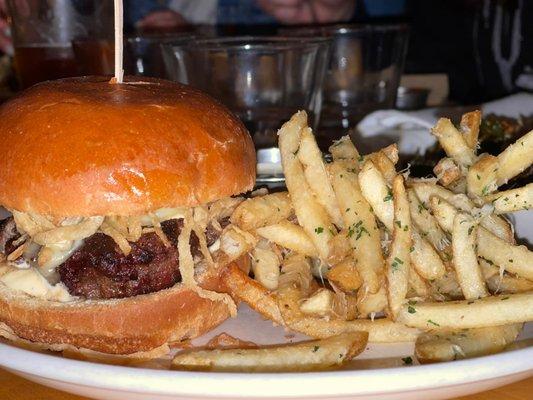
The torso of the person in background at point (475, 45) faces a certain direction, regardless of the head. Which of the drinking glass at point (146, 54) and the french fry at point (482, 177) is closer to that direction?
the french fry

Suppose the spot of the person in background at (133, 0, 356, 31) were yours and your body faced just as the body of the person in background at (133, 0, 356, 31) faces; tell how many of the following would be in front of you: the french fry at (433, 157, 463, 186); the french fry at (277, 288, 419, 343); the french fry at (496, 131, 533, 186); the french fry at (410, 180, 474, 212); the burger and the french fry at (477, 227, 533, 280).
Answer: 6

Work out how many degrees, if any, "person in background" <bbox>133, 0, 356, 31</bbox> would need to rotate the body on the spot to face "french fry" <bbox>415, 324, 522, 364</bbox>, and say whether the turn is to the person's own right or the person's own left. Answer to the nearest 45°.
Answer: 0° — they already face it

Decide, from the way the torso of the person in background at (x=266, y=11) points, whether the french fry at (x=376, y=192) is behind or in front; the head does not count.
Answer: in front

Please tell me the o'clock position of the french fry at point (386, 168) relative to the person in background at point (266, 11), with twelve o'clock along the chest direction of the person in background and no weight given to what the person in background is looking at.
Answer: The french fry is roughly at 12 o'clock from the person in background.

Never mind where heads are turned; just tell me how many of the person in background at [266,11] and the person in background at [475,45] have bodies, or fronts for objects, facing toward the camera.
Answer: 2

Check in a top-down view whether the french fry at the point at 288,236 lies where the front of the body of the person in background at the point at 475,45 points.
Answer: yes

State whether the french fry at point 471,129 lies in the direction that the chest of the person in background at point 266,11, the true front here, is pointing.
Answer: yes

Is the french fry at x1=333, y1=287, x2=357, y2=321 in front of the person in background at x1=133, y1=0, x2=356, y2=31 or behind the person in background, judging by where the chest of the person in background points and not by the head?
in front

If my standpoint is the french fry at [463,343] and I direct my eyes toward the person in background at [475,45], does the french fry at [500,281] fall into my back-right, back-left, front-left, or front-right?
front-right

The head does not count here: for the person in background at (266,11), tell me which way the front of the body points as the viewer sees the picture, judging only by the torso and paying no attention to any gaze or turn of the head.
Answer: toward the camera

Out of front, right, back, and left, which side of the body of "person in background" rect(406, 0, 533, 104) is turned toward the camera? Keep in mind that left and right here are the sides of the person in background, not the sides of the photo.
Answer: front

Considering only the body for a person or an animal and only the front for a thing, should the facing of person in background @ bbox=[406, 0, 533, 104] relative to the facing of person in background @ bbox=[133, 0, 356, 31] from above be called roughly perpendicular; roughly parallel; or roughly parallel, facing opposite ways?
roughly parallel

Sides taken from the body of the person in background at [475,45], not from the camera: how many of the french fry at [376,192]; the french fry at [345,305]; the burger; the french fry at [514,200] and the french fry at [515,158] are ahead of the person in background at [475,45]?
5
